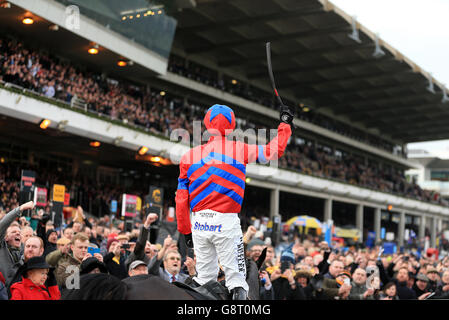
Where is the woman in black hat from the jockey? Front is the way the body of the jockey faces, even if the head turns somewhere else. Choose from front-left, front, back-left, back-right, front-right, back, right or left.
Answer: left

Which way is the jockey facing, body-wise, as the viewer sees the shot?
away from the camera

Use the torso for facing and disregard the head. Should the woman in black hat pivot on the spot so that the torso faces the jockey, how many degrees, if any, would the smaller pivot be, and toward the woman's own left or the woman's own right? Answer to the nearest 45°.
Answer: approximately 45° to the woman's own left

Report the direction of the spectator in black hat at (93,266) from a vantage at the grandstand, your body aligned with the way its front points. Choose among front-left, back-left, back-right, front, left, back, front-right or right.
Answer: front-right

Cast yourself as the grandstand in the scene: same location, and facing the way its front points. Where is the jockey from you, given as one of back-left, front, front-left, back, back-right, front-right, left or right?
front-right

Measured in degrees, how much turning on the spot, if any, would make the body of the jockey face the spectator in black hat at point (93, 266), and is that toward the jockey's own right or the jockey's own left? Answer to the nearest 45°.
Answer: approximately 90° to the jockey's own left

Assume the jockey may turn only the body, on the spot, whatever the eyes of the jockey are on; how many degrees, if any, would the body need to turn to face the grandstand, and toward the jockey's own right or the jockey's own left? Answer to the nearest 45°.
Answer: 0° — they already face it

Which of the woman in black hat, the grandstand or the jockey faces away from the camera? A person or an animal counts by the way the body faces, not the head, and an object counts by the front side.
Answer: the jockey

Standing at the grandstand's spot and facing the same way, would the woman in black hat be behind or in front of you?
in front

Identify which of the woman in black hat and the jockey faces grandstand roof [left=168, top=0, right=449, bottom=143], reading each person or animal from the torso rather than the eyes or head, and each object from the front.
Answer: the jockey

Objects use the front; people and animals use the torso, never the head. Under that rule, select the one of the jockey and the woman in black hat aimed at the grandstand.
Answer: the jockey
